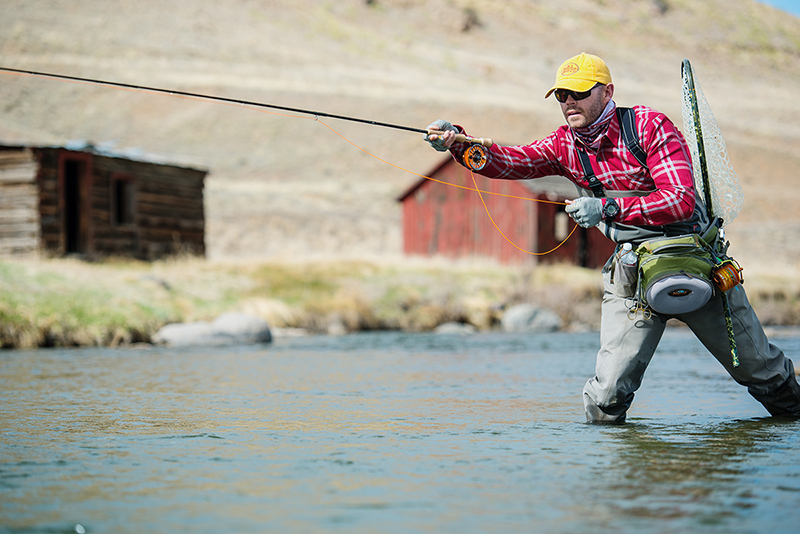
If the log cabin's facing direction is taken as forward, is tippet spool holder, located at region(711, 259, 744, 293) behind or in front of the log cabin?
in front

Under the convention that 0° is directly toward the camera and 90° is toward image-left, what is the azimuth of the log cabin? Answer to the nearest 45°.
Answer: approximately 315°

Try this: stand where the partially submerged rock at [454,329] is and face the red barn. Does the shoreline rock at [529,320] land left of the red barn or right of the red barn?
right

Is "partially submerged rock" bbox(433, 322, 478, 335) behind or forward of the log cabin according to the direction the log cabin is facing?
forward

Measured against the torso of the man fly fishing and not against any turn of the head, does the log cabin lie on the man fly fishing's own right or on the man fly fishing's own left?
on the man fly fishing's own right

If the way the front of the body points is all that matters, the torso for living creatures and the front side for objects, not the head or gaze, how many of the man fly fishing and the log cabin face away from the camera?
0

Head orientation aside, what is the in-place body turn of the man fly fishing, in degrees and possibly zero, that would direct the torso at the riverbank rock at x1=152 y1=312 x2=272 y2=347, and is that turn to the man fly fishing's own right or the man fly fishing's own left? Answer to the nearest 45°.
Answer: approximately 90° to the man fly fishing's own right

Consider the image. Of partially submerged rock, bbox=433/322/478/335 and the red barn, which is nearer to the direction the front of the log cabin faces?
the partially submerged rock

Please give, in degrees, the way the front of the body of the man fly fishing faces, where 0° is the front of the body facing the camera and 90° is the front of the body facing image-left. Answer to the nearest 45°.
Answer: approximately 45°
